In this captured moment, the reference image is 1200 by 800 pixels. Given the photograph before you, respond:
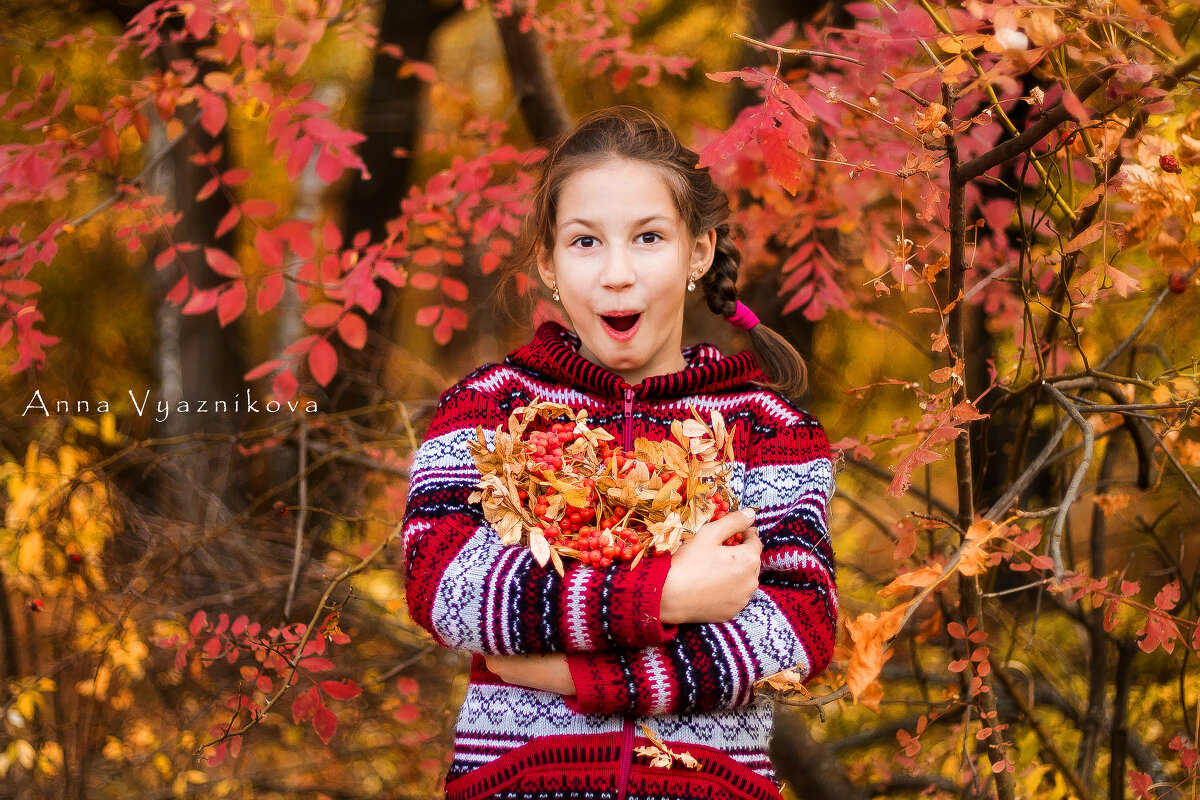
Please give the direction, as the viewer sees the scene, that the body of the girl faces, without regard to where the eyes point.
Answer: toward the camera

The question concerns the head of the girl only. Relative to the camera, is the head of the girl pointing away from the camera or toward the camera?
toward the camera
